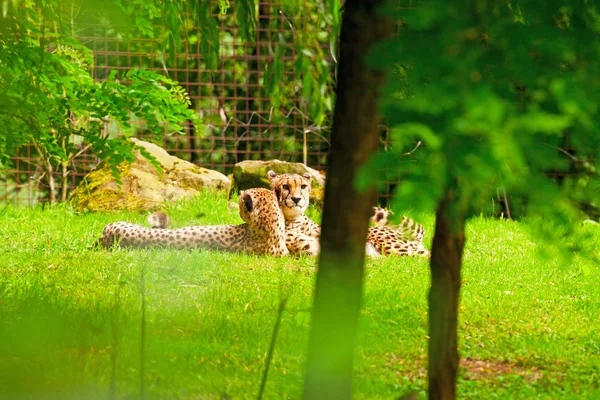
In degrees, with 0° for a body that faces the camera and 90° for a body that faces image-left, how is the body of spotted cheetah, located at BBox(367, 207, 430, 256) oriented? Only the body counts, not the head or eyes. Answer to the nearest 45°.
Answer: approximately 90°

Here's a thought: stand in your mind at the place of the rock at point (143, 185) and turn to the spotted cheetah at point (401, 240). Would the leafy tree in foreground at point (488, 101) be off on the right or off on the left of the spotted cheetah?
right

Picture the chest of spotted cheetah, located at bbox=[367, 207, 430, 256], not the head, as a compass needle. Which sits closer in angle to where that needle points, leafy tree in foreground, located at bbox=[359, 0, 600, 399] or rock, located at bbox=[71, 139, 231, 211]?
the rock

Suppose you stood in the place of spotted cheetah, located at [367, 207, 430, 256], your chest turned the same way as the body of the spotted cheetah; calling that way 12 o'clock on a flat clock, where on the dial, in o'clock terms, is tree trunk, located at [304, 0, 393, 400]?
The tree trunk is roughly at 9 o'clock from the spotted cheetah.

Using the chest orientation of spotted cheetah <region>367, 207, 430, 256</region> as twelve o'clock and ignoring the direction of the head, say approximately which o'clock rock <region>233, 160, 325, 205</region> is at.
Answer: The rock is roughly at 2 o'clock from the spotted cheetah.

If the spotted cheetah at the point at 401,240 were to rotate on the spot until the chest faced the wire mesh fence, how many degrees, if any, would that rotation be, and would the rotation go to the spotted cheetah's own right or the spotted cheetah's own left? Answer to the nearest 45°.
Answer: approximately 45° to the spotted cheetah's own right

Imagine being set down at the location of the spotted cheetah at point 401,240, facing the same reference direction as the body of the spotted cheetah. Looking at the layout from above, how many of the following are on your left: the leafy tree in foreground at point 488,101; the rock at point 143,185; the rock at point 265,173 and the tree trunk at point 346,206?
2

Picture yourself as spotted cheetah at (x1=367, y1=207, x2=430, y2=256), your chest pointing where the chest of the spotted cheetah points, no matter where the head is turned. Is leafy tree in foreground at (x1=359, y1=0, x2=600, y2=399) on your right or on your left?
on your left

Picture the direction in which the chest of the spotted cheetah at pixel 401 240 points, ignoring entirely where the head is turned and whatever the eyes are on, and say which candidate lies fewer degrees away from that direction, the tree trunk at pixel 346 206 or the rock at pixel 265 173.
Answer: the rock

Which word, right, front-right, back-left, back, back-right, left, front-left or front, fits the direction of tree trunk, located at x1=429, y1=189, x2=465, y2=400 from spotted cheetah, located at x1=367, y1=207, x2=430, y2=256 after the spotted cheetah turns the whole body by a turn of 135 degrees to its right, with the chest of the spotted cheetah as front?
back-right
